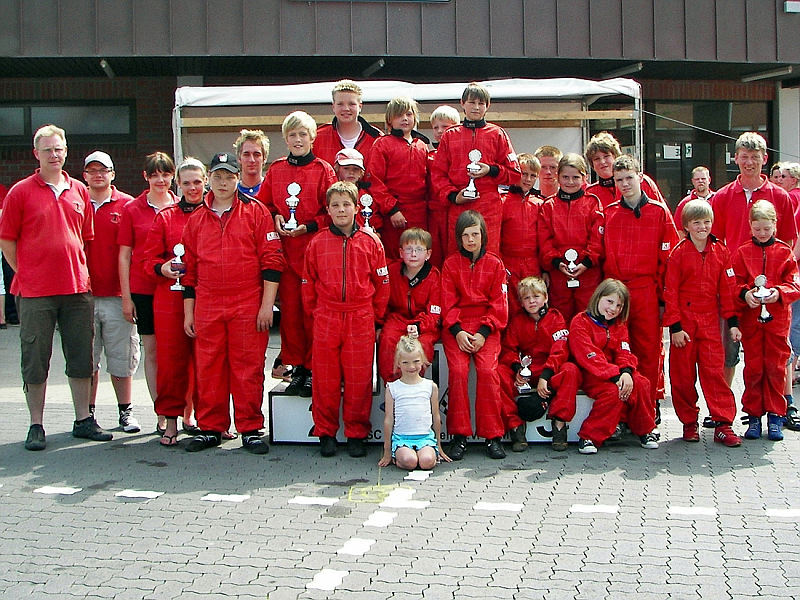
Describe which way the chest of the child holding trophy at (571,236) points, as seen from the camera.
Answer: toward the camera

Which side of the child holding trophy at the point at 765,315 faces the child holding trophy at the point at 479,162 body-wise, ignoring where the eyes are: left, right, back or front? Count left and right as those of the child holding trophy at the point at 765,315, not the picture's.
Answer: right

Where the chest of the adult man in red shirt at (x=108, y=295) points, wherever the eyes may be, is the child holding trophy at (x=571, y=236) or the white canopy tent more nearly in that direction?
the child holding trophy

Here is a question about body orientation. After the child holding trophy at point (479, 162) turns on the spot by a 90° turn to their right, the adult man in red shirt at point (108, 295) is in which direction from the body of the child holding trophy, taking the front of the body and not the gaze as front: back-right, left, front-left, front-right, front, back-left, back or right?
front

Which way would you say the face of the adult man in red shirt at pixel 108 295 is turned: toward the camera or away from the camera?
toward the camera

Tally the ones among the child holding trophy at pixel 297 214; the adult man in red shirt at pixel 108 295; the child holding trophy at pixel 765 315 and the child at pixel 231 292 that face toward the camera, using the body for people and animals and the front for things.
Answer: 4

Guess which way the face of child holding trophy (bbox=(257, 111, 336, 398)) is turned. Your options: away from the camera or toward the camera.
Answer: toward the camera

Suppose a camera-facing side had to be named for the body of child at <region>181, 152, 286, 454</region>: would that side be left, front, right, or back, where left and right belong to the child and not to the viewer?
front

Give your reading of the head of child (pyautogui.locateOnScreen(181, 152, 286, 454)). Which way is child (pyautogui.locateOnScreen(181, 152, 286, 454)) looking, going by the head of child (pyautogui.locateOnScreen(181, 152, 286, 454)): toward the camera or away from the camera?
toward the camera

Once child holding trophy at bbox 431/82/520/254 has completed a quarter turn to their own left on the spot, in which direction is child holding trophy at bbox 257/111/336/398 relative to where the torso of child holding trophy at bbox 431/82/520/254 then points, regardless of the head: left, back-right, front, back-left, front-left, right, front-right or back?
back

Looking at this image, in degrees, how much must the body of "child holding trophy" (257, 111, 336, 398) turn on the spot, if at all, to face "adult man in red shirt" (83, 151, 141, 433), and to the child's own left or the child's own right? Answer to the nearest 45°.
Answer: approximately 135° to the child's own right

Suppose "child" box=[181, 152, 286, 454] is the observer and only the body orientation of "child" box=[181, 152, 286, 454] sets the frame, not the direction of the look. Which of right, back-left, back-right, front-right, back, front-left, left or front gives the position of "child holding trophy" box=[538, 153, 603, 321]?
left
